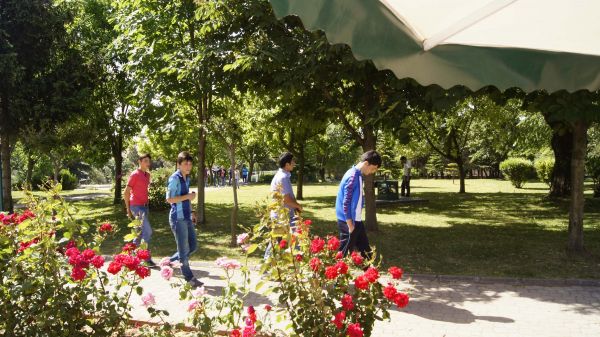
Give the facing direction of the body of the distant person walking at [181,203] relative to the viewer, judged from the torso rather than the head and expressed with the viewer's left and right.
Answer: facing the viewer and to the right of the viewer

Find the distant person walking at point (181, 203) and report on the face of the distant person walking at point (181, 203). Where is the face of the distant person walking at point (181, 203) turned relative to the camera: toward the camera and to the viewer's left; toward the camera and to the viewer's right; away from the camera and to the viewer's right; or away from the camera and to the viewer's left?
toward the camera and to the viewer's right

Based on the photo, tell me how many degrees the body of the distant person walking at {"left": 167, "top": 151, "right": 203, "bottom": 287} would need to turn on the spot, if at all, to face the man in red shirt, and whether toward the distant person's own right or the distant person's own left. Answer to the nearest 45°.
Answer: approximately 180°

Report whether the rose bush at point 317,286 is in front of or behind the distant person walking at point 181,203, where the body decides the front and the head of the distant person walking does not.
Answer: in front

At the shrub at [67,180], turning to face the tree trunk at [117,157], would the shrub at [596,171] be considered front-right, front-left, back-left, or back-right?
front-left

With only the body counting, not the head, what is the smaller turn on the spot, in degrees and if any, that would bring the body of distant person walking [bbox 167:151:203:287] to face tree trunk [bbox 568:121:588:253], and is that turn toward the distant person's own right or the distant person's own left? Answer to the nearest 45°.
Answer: approximately 45° to the distant person's own left
